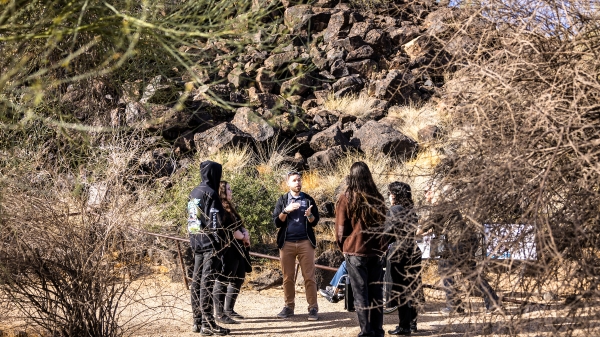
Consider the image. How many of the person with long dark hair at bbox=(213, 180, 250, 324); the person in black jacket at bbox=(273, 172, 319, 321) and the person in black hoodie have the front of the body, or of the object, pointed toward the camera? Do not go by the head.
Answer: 1

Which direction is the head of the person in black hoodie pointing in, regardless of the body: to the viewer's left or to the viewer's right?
to the viewer's right

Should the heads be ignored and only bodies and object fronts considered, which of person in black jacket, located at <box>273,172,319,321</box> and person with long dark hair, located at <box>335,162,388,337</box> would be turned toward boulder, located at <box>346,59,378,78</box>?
the person with long dark hair

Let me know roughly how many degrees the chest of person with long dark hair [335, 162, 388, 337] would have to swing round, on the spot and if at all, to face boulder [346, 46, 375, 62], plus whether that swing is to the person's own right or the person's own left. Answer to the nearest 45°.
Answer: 0° — they already face it

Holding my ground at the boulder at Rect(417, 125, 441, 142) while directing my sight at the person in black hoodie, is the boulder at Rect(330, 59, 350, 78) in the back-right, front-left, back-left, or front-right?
back-right

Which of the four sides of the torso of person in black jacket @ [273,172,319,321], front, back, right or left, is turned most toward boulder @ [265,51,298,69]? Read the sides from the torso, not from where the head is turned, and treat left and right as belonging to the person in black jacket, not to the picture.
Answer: back

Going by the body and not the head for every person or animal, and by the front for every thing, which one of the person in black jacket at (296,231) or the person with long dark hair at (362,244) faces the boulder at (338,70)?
the person with long dark hair

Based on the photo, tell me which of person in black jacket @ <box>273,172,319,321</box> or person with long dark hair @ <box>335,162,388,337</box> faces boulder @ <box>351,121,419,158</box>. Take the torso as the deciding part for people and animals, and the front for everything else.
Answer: the person with long dark hair

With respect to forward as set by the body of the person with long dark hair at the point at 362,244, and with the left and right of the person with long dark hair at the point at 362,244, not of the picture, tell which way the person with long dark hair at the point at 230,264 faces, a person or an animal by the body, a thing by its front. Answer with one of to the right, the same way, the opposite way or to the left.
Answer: to the right

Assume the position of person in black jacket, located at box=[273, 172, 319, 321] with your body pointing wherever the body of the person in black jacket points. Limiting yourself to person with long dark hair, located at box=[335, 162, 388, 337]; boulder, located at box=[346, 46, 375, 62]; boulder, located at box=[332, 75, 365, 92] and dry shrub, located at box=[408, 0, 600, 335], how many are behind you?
2

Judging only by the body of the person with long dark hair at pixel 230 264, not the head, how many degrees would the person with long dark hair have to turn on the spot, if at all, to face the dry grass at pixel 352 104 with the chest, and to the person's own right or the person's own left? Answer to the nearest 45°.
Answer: approximately 90° to the person's own left

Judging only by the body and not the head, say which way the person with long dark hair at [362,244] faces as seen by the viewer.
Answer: away from the camera

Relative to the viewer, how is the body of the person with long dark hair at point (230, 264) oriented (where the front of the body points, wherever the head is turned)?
to the viewer's right

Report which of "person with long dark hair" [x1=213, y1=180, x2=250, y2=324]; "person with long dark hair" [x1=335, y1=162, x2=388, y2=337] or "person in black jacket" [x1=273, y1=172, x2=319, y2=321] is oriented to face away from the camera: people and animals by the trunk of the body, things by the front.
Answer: "person with long dark hair" [x1=335, y1=162, x2=388, y2=337]

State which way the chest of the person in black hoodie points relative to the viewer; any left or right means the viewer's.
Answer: facing away from the viewer and to the right of the viewer
